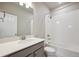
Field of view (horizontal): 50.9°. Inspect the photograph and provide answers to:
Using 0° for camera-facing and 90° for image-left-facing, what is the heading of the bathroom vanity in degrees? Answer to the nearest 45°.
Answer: approximately 315°

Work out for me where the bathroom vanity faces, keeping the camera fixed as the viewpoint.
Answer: facing the viewer and to the right of the viewer
